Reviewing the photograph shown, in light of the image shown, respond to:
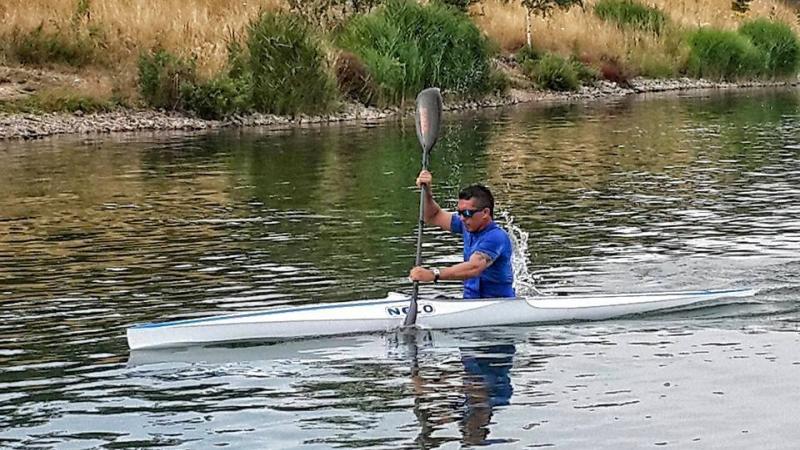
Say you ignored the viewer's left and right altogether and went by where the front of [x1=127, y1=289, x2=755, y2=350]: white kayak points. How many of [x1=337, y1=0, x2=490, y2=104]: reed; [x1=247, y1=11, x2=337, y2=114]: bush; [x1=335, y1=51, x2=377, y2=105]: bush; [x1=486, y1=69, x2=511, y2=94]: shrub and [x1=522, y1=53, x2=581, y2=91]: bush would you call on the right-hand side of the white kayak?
5

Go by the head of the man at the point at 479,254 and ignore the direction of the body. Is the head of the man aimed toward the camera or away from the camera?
toward the camera

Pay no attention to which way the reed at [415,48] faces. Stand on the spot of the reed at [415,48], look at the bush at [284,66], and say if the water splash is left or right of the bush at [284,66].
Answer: left

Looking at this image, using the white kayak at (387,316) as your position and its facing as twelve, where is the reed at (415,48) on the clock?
The reed is roughly at 3 o'clock from the white kayak.

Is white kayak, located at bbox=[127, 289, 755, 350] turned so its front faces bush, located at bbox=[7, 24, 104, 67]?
no

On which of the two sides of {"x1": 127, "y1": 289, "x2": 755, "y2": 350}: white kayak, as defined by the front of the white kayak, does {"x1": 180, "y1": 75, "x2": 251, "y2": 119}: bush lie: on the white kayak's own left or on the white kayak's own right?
on the white kayak's own right

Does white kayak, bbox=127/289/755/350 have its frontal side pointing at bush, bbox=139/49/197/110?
no

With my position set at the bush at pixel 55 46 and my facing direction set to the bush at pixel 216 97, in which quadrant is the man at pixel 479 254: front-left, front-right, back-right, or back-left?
front-right

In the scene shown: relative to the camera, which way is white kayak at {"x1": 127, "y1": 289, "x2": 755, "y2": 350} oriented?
to the viewer's left

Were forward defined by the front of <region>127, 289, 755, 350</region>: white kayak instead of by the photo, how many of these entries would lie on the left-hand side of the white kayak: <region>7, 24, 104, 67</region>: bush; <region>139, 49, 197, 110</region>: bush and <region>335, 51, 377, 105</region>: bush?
0

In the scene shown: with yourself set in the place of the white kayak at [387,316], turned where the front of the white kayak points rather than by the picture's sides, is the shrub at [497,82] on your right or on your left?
on your right

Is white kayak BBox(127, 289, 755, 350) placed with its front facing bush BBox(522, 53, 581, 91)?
no

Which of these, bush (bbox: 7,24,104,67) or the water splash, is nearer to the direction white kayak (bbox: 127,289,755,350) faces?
the bush

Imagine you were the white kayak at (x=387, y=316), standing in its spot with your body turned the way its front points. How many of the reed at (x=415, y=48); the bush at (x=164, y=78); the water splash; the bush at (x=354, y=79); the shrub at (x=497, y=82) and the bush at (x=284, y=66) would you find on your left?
0

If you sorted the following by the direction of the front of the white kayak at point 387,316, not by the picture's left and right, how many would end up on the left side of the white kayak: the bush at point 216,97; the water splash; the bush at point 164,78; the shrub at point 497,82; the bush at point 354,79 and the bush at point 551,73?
0
